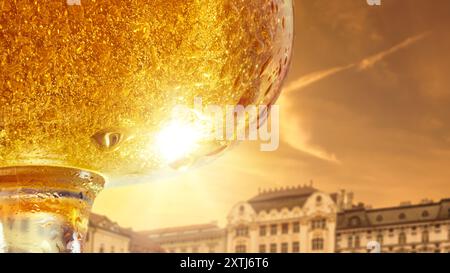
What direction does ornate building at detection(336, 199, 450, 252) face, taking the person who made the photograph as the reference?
facing the viewer and to the left of the viewer

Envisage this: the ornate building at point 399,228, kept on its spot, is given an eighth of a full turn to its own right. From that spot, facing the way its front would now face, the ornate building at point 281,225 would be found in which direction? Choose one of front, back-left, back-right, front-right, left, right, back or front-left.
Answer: front

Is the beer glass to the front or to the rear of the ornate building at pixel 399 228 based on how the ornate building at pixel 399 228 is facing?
to the front
